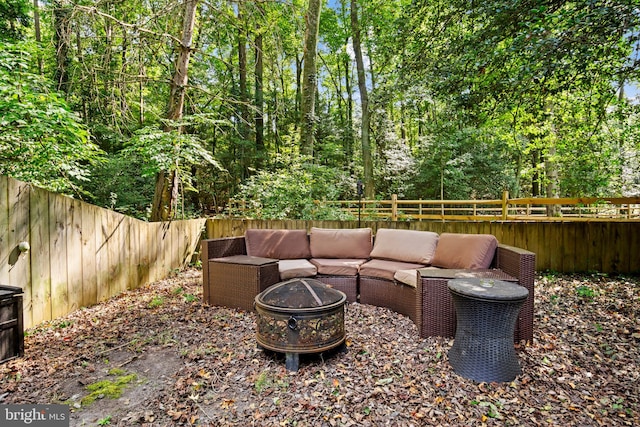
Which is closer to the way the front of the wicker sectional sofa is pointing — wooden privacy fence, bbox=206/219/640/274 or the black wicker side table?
the black wicker side table

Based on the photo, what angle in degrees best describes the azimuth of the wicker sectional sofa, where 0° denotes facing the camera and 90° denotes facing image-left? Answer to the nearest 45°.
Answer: approximately 45°

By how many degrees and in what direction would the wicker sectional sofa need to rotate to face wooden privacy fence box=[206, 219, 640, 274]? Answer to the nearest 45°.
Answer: approximately 180°

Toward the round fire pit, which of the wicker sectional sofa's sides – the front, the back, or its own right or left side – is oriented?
front

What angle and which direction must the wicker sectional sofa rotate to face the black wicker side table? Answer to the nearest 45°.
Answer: approximately 90° to its left
